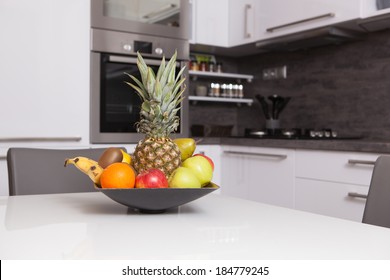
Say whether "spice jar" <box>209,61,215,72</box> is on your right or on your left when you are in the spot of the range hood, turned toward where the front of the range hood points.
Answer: on your right

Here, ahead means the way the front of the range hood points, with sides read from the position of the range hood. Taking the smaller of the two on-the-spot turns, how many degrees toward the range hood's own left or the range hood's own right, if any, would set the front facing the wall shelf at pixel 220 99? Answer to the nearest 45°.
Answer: approximately 90° to the range hood's own right

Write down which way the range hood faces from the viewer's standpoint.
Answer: facing the viewer and to the left of the viewer

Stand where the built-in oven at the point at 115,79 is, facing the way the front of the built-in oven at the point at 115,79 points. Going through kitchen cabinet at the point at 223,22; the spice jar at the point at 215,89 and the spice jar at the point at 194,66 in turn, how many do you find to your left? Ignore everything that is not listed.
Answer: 3

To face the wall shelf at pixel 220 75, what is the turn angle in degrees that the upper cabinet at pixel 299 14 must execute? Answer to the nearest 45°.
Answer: approximately 90° to its right

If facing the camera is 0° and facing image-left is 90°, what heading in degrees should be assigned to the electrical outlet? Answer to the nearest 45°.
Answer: approximately 45°

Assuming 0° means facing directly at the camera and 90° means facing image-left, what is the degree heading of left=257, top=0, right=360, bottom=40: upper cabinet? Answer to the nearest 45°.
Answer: approximately 45°

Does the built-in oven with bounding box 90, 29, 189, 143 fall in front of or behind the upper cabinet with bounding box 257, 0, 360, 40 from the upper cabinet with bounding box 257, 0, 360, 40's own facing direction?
in front

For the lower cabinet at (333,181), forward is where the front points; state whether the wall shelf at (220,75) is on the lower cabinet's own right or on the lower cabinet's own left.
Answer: on the lower cabinet's own right

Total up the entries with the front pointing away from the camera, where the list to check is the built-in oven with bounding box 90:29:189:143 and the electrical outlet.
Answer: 0

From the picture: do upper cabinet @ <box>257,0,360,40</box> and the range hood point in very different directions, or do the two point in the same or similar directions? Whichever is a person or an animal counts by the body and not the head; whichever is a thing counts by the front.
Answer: same or similar directions
